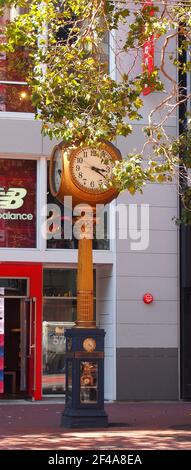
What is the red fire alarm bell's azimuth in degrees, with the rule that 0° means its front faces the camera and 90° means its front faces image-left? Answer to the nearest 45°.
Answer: approximately 0°

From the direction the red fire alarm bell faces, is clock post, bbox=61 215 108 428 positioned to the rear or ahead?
ahead
